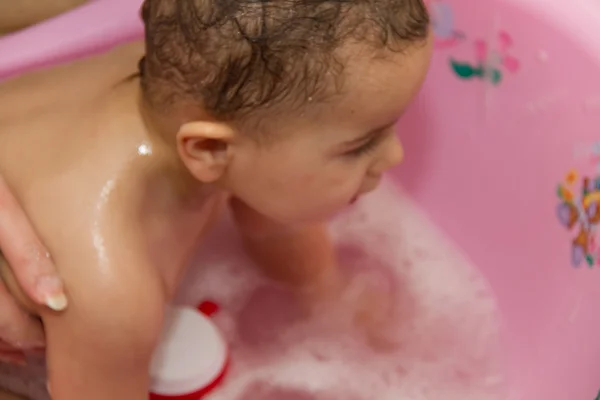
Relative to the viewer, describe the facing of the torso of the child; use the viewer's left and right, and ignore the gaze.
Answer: facing to the right of the viewer

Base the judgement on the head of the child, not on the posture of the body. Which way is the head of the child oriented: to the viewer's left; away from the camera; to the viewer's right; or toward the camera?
to the viewer's right
